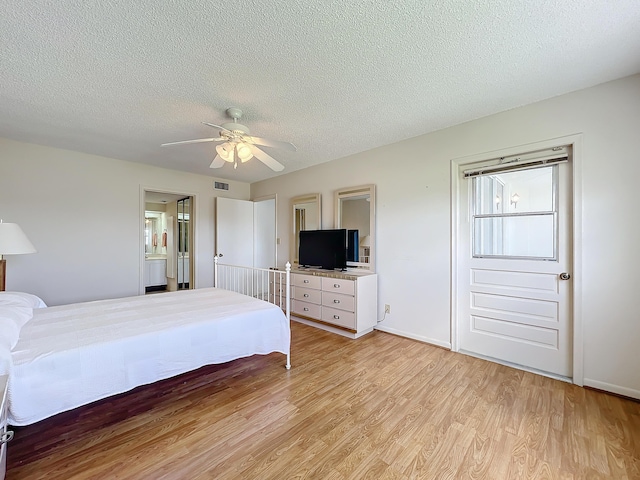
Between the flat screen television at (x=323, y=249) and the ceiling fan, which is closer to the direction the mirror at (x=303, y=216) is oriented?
the ceiling fan

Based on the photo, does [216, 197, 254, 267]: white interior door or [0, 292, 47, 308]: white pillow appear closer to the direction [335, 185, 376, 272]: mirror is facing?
the white pillow

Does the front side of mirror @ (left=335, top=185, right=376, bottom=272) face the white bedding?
yes

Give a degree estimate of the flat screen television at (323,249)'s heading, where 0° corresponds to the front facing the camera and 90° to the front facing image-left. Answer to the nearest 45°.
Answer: approximately 45°

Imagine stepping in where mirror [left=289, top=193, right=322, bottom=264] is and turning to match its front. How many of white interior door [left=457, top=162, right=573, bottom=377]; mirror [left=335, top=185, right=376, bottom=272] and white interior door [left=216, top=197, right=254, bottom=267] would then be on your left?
2

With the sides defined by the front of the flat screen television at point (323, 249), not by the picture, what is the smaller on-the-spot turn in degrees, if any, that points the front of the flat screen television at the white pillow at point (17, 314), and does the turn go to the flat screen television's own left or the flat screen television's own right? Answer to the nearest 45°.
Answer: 0° — it already faces it

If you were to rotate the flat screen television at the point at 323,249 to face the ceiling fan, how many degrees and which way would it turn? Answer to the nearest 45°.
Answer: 0° — it already faces it

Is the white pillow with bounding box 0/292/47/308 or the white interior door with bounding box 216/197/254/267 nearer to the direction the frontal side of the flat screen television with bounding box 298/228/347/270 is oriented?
the white pillow

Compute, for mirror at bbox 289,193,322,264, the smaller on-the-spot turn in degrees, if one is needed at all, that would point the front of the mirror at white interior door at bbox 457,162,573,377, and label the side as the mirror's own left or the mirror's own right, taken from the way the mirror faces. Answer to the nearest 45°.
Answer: approximately 90° to the mirror's own left

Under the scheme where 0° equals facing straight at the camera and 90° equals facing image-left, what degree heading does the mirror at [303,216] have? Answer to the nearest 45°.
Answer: approximately 45°
